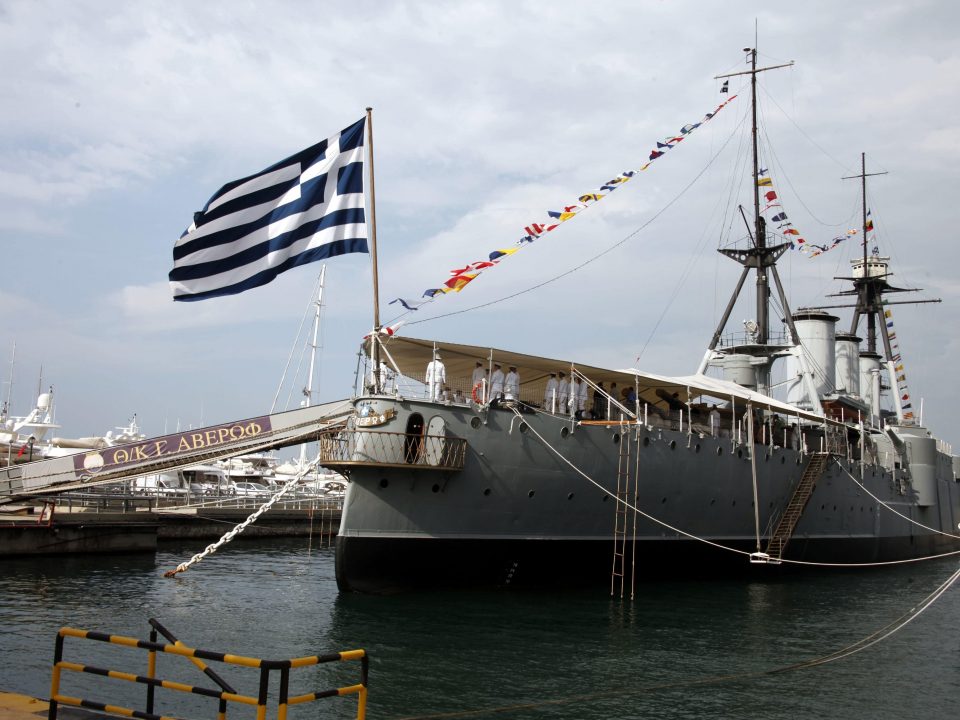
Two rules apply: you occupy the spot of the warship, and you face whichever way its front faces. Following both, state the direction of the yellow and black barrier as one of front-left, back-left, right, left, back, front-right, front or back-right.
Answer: back-right

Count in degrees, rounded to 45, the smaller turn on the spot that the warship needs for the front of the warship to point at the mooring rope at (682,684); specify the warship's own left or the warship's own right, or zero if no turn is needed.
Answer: approximately 135° to the warship's own right

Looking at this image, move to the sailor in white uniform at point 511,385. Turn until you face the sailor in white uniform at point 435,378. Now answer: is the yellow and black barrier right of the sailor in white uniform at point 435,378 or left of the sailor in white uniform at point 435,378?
left

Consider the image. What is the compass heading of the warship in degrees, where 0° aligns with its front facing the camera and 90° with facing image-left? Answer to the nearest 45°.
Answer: approximately 225°

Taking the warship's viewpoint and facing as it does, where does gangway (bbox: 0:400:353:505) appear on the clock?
The gangway is roughly at 7 o'clock from the warship.
